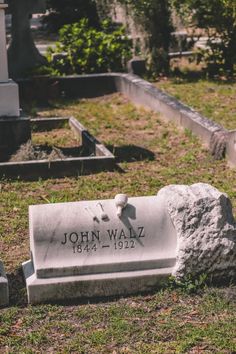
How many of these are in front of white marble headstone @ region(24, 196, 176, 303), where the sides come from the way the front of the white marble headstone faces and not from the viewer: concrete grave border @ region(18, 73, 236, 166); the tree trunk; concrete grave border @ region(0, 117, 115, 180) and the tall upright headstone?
0

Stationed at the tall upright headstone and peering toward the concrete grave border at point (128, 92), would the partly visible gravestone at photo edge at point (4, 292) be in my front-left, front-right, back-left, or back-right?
back-right

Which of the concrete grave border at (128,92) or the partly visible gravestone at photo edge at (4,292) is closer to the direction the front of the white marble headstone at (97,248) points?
the partly visible gravestone at photo edge

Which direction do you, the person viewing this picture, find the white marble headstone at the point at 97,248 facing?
facing the viewer

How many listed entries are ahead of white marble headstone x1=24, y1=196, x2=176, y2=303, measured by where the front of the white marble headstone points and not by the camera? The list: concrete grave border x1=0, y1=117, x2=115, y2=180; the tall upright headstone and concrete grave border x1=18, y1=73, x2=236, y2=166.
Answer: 0

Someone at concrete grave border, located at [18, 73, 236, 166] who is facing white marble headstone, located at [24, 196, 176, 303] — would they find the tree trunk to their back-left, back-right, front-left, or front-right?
back-right

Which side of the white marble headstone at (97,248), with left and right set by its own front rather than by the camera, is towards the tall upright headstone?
back

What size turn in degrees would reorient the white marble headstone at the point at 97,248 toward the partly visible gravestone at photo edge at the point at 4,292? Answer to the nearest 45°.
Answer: approximately 90° to its right

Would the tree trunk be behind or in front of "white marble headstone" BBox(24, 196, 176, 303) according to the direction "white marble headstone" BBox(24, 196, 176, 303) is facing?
behind

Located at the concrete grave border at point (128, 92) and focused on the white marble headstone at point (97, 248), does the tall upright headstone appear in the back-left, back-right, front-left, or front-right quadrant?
front-right

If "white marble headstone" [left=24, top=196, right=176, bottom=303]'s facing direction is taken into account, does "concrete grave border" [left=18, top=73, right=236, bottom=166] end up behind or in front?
behind

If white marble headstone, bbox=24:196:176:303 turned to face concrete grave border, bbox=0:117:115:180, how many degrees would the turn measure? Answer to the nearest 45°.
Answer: approximately 180°

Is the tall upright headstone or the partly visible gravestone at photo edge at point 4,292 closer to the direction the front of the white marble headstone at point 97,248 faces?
the partly visible gravestone at photo edge
